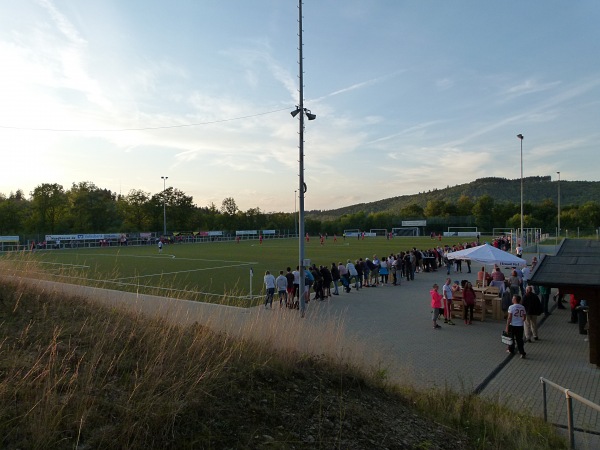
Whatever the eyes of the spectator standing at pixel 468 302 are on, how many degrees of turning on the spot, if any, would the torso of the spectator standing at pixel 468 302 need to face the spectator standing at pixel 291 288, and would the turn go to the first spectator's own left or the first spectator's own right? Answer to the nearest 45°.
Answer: approximately 90° to the first spectator's own right

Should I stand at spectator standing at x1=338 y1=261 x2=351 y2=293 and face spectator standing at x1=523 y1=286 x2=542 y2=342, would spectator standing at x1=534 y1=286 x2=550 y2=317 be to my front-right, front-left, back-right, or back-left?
front-left

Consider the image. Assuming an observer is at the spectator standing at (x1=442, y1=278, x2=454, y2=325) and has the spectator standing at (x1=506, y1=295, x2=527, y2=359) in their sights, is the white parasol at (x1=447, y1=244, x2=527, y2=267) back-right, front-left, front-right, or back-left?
back-left

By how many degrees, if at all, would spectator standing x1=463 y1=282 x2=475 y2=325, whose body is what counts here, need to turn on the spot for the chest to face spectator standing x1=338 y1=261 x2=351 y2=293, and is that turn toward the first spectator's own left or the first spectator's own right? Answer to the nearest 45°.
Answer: approximately 135° to the first spectator's own right
